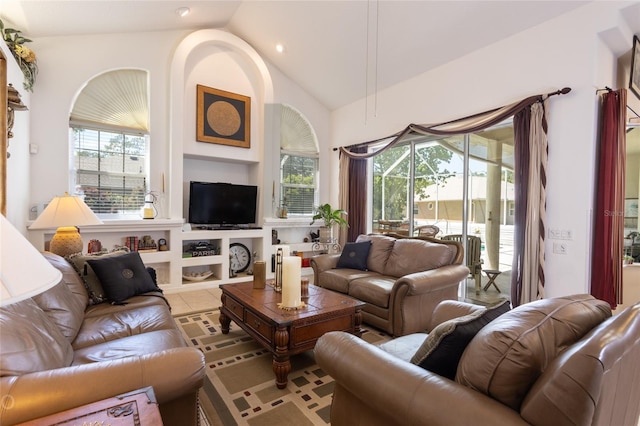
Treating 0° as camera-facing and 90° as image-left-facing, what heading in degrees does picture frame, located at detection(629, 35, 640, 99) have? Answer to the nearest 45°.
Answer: approximately 45°

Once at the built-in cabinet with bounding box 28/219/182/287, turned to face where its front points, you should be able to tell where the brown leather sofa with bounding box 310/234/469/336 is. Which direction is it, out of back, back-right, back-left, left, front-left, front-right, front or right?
front-left

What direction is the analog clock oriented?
toward the camera

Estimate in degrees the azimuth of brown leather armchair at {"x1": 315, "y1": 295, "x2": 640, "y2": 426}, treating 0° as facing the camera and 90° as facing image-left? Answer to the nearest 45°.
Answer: approximately 135°

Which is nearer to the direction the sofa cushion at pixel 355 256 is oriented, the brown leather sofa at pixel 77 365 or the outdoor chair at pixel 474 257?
the brown leather sofa

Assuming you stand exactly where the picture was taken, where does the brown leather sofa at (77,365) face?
facing to the right of the viewer

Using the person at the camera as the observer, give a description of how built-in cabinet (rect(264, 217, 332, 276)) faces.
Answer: facing the viewer

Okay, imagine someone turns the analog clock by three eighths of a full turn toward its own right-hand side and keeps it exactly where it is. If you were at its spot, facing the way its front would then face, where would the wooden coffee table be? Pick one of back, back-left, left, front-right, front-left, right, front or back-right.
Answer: back-left

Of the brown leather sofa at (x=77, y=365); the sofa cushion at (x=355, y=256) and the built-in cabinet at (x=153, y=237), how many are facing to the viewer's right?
1

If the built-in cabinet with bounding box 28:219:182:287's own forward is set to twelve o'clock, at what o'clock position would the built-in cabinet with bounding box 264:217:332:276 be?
the built-in cabinet with bounding box 264:217:332:276 is roughly at 9 o'clock from the built-in cabinet with bounding box 28:219:182:287.

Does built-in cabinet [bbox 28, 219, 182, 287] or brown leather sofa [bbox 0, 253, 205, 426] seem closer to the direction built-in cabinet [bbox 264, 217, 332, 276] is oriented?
the brown leather sofa

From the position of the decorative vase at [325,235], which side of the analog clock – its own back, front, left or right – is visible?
left

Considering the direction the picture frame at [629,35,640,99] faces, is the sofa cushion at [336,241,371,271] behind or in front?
in front

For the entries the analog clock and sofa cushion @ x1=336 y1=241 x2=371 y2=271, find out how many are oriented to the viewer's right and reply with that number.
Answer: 0

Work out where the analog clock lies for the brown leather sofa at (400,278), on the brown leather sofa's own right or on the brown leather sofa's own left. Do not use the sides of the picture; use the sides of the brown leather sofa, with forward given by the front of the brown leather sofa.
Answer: on the brown leather sofa's own right
